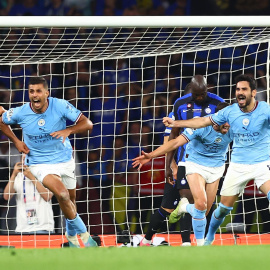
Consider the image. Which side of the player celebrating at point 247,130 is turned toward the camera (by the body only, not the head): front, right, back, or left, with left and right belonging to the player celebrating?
front

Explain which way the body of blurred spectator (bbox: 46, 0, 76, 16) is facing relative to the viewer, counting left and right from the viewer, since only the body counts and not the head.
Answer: facing the viewer

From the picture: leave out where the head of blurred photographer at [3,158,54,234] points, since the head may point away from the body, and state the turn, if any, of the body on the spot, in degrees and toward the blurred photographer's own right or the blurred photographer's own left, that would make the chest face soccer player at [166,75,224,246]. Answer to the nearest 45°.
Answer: approximately 45° to the blurred photographer's own left

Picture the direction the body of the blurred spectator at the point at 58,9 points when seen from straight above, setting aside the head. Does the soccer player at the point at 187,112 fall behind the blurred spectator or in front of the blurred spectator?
in front

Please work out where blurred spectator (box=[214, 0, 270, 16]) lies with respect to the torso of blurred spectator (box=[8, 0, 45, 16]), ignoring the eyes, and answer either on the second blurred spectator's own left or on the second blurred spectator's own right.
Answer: on the second blurred spectator's own left

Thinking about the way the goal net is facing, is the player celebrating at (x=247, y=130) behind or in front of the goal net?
in front

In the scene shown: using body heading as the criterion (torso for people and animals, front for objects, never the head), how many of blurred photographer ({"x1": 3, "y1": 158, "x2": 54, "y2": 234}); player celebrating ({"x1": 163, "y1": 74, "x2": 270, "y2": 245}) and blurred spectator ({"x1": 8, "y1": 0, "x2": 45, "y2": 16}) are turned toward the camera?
3

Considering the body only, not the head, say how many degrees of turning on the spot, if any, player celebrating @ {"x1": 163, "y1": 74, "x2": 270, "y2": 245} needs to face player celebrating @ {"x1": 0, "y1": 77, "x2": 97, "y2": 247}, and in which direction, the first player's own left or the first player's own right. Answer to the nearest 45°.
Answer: approximately 90° to the first player's own right
